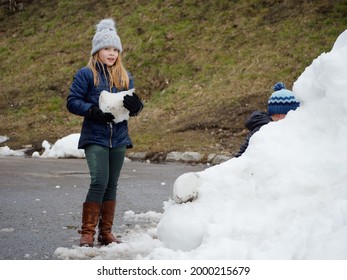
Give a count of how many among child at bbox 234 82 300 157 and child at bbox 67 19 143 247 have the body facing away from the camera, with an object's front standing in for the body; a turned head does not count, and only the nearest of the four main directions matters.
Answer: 0

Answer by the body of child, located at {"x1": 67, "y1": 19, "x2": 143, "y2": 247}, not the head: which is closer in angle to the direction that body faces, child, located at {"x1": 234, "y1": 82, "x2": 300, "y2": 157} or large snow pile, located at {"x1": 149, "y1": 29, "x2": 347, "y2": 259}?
the large snow pile

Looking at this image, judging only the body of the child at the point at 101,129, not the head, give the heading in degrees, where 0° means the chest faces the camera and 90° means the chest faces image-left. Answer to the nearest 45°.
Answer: approximately 315°

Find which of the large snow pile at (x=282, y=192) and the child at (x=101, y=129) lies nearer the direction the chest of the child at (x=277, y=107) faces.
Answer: the large snow pile

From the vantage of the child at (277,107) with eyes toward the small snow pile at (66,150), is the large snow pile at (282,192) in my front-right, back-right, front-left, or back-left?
back-left

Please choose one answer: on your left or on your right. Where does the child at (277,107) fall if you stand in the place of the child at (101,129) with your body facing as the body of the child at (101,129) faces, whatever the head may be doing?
on your left

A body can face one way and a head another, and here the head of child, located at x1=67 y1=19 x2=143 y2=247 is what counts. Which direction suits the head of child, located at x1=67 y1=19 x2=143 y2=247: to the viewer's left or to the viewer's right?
to the viewer's right
